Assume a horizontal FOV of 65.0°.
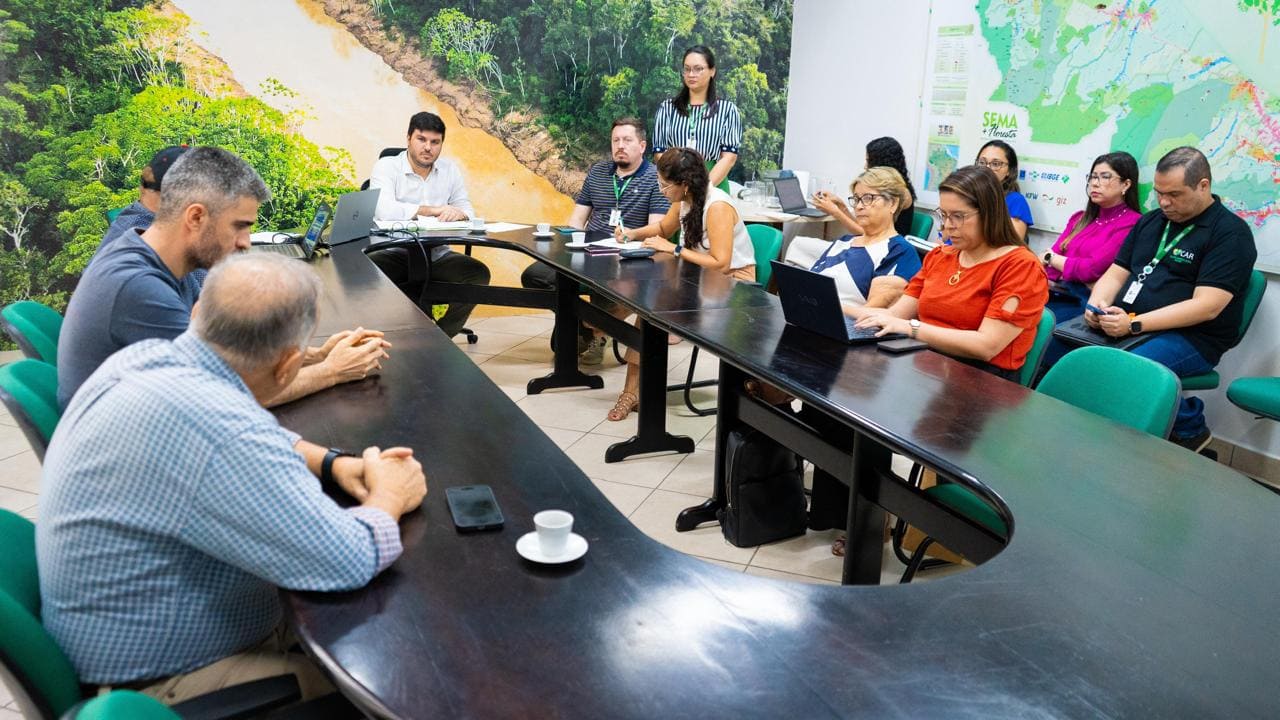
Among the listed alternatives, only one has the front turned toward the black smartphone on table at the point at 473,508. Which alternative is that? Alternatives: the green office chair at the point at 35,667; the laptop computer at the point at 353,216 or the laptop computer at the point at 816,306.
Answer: the green office chair

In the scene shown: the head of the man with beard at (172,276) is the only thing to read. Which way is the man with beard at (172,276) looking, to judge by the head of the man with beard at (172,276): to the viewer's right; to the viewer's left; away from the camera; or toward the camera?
to the viewer's right

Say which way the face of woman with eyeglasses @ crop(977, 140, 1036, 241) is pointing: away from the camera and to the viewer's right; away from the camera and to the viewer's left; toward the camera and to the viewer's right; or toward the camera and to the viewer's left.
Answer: toward the camera and to the viewer's left

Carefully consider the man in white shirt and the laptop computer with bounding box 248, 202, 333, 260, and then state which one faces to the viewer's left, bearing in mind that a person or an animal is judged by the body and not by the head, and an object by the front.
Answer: the laptop computer

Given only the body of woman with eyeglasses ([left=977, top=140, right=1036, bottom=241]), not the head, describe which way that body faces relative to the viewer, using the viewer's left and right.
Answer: facing the viewer and to the left of the viewer

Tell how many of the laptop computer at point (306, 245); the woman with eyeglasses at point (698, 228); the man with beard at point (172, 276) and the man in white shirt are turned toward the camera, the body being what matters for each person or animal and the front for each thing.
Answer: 1

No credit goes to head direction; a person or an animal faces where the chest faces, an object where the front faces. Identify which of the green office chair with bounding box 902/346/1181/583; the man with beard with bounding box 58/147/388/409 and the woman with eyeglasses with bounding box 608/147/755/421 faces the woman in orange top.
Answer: the man with beard

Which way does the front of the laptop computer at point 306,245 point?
to the viewer's left

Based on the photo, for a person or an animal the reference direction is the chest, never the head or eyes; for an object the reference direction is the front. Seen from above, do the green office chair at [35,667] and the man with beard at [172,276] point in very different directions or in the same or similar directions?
same or similar directions

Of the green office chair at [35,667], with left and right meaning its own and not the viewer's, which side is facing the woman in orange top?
front

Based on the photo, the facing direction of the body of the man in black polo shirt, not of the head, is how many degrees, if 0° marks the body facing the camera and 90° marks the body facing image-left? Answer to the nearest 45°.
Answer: approximately 45°

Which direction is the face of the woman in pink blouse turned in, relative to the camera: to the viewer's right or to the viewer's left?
to the viewer's left

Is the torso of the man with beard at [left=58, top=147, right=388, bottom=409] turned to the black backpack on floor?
yes

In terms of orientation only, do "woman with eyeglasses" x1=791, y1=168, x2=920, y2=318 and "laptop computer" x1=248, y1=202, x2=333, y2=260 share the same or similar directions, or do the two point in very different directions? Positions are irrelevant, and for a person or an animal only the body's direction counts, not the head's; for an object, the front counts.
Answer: same or similar directions

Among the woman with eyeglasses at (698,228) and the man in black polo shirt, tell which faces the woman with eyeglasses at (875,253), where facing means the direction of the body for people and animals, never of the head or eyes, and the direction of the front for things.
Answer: the man in black polo shirt

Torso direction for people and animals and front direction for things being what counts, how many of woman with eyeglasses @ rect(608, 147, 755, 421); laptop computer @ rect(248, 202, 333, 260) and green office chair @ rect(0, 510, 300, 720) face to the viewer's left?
2

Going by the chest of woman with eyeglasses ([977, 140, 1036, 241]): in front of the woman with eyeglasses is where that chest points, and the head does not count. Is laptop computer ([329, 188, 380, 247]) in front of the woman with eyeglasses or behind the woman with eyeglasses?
in front

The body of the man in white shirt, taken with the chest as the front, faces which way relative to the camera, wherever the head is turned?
toward the camera

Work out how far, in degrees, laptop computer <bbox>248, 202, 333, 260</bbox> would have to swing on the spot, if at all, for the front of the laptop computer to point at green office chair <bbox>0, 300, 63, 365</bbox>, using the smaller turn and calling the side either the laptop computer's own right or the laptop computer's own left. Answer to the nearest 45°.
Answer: approximately 45° to the laptop computer's own left

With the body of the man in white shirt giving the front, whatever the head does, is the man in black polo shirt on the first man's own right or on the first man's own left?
on the first man's own left

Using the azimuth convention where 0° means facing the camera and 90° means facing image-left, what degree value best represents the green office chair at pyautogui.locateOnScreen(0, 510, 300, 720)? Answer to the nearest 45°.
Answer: approximately 270°
